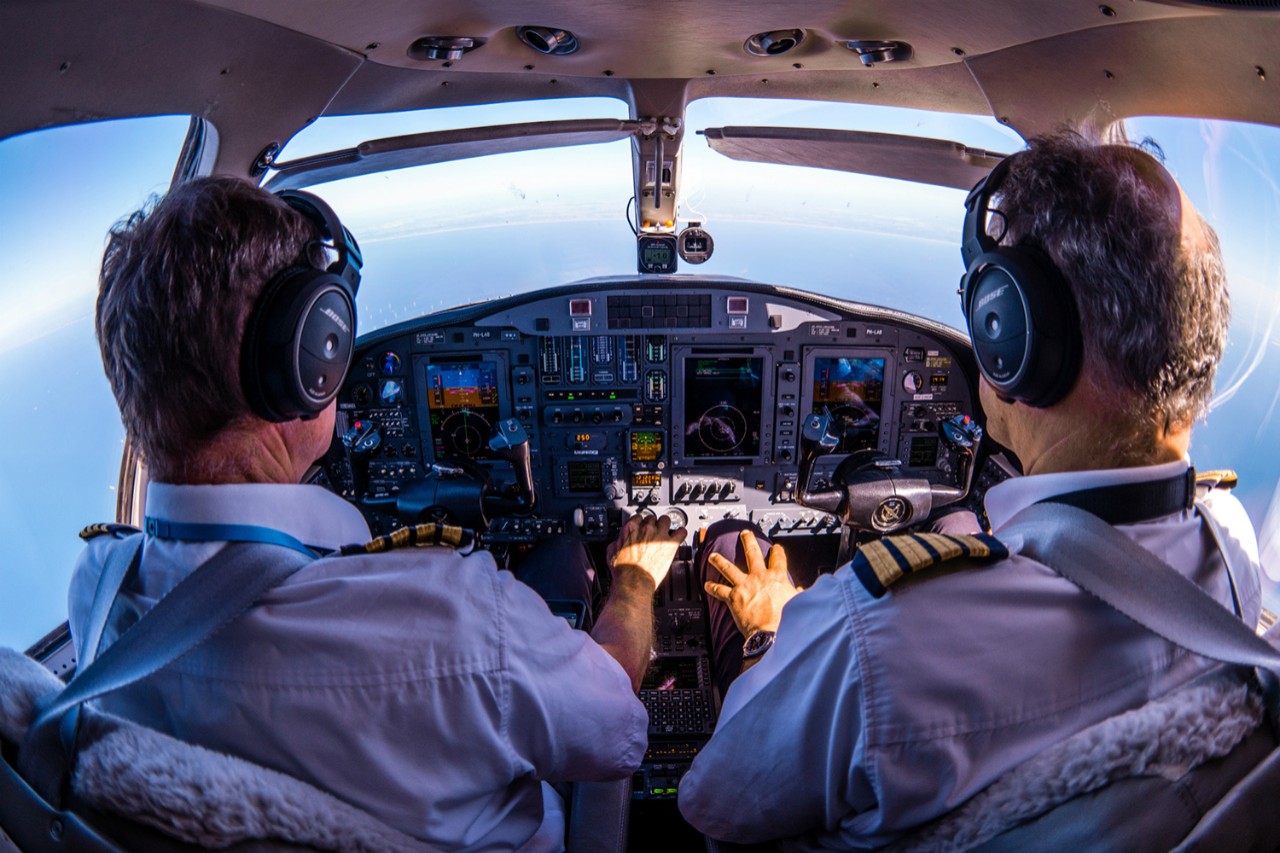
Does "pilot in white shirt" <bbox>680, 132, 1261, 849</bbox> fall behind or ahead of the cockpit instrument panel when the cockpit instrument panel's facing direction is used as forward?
ahead

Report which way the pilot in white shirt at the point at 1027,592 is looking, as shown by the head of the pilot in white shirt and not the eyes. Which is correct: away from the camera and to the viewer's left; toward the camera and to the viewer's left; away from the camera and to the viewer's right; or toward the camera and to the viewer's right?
away from the camera and to the viewer's left

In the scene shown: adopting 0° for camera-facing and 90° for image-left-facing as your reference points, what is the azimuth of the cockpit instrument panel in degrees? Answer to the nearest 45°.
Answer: approximately 0°
